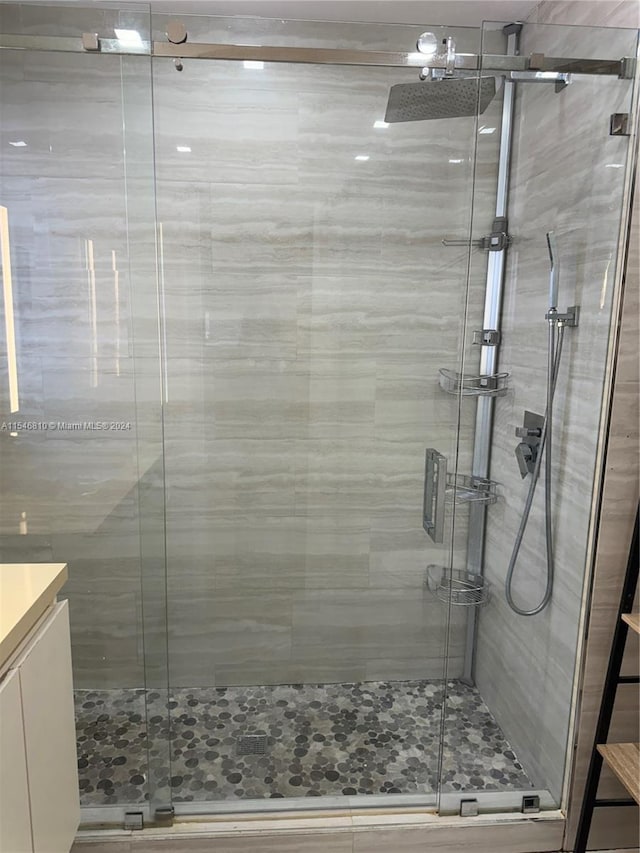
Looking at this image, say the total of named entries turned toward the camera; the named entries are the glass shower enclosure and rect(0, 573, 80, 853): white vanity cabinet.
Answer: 1

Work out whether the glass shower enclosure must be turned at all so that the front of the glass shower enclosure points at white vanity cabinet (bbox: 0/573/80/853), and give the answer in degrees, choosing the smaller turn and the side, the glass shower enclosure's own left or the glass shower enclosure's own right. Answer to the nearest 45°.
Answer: approximately 45° to the glass shower enclosure's own right

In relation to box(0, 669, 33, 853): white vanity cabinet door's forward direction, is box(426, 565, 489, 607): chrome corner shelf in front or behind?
in front

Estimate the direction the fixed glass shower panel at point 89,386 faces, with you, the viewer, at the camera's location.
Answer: facing the viewer

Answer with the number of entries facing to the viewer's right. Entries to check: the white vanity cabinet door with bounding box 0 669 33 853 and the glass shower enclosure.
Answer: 1

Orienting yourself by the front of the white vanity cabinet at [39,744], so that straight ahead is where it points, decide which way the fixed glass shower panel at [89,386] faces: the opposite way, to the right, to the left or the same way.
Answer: to the right

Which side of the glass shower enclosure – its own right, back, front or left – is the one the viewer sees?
front

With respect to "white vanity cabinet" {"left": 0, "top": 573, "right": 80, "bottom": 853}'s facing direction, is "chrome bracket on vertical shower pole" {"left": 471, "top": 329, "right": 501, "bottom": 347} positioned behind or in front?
in front

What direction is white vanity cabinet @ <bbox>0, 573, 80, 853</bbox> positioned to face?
to the viewer's right

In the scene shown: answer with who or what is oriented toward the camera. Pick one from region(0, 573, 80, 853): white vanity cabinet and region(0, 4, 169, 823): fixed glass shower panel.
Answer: the fixed glass shower panel

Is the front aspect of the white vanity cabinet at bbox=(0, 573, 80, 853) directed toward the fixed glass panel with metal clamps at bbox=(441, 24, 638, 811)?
yes

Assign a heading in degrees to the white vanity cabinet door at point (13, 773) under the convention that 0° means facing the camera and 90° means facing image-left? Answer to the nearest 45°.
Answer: approximately 270°

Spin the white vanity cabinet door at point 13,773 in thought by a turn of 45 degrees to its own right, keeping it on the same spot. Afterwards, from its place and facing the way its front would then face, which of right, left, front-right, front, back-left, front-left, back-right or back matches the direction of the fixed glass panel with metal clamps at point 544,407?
front-left

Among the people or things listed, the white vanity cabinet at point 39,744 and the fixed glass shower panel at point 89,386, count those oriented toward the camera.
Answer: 1
